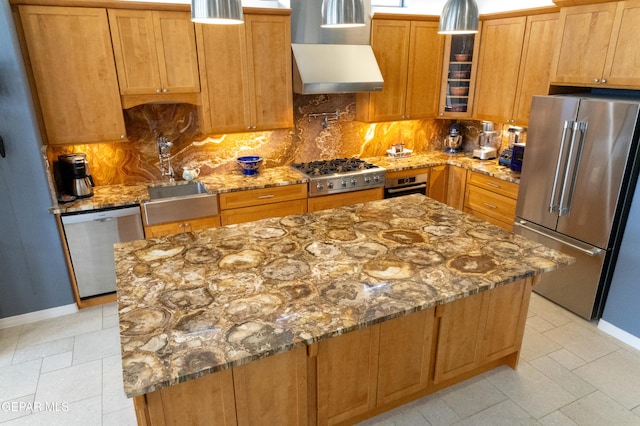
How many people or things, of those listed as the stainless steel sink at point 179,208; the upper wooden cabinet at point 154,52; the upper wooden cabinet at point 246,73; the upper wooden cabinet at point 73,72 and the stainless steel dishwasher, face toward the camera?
5

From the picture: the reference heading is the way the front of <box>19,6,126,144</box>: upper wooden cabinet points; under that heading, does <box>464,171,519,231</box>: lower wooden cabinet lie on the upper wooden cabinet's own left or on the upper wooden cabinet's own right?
on the upper wooden cabinet's own left

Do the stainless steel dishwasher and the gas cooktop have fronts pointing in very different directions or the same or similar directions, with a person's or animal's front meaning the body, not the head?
same or similar directions

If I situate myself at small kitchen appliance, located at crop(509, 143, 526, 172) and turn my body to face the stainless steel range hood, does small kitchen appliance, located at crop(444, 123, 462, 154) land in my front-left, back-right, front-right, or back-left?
front-right

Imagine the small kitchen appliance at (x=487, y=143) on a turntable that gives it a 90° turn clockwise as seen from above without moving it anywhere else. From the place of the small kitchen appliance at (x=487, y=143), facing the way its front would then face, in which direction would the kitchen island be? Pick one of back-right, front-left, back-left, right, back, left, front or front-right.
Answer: back-left

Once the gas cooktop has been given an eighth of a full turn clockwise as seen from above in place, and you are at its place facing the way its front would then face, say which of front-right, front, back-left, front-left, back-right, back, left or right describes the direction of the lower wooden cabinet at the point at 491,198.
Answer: left

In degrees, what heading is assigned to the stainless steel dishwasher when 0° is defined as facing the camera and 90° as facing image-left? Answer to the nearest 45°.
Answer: approximately 0°

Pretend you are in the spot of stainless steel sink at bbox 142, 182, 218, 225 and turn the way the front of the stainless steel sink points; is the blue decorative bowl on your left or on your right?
on your left

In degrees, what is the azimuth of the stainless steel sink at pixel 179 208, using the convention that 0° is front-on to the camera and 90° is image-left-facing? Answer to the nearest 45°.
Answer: approximately 0°

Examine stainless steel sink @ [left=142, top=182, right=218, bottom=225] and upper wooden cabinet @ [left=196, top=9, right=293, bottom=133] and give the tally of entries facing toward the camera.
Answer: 2

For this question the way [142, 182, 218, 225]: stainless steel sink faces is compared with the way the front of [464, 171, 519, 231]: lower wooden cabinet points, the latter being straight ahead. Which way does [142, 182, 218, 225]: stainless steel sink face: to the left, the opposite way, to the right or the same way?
to the left

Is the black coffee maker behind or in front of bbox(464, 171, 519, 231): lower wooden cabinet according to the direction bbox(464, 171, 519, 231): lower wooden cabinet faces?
in front

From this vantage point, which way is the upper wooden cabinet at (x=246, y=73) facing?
toward the camera

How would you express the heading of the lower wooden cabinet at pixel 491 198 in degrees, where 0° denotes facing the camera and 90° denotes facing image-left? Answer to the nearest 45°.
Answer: approximately 45°

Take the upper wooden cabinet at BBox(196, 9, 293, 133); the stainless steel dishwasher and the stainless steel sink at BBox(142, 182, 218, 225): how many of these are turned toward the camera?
3

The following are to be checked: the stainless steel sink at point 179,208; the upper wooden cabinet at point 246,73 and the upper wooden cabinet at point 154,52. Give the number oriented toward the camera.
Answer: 3

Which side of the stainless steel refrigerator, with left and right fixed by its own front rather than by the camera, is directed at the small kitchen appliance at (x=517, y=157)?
right

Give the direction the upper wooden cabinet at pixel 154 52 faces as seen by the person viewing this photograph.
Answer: facing the viewer

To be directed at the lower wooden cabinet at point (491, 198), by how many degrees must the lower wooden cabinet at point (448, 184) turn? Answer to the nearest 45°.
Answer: approximately 90° to its left

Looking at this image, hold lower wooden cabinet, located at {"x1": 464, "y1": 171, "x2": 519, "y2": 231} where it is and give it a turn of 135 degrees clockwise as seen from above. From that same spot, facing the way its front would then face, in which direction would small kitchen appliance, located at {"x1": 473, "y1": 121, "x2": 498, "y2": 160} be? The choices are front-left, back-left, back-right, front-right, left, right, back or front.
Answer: front

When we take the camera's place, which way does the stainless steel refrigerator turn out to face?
facing the viewer and to the left of the viewer
